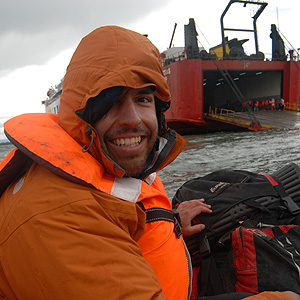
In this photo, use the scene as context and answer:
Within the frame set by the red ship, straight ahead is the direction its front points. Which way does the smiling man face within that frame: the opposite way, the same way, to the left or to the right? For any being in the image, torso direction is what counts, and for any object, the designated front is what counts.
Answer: the opposite way

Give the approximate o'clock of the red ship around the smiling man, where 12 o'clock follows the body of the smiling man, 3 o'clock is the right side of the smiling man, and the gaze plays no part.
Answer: The red ship is roughly at 10 o'clock from the smiling man.

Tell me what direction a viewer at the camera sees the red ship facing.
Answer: facing away from the viewer and to the left of the viewer

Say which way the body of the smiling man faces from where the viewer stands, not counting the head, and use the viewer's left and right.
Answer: facing the viewer and to the right of the viewer

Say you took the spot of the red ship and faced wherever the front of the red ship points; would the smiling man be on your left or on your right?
on your left
